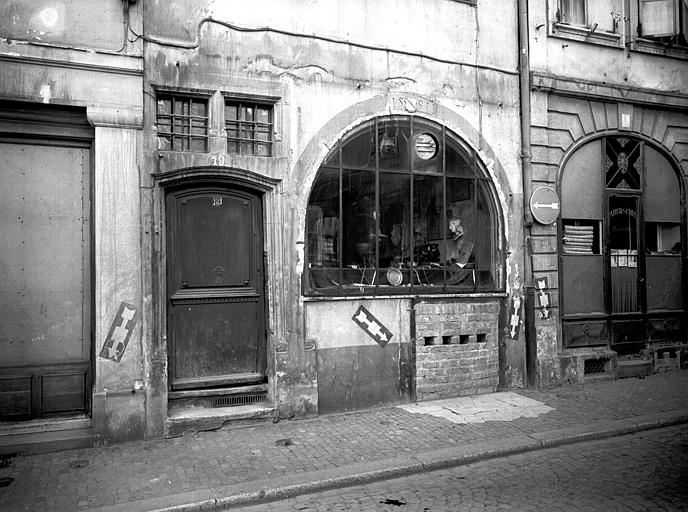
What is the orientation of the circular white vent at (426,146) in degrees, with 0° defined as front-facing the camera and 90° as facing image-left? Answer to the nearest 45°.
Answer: approximately 0°

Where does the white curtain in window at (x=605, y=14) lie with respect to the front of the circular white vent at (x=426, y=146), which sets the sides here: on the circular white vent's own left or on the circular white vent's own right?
on the circular white vent's own left

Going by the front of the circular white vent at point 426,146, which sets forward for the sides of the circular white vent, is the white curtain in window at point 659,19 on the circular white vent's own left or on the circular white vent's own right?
on the circular white vent's own left
